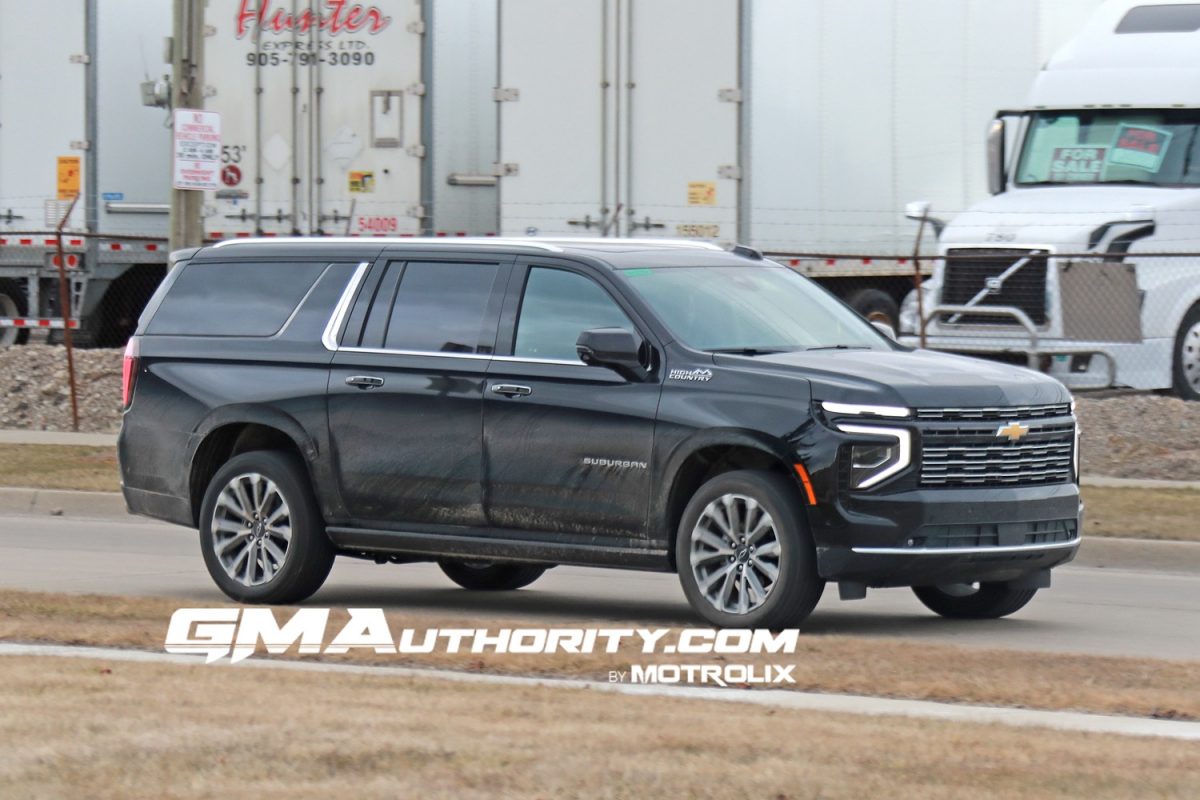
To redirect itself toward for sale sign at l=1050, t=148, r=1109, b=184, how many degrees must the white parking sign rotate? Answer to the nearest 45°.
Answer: approximately 90° to its left

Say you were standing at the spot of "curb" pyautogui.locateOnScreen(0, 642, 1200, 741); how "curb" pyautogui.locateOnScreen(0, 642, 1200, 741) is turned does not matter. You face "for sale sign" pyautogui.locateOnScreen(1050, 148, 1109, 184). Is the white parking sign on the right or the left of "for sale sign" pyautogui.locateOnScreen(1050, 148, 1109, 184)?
left

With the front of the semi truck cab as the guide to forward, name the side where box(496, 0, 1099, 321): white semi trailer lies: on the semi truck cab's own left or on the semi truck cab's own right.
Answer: on the semi truck cab's own right

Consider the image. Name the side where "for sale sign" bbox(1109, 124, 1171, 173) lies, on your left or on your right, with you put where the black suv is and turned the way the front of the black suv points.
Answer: on your left

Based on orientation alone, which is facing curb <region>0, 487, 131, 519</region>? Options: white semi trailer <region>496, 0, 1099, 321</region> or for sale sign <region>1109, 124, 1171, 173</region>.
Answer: the for sale sign

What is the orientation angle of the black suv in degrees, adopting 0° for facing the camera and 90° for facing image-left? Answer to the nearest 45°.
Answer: approximately 315°

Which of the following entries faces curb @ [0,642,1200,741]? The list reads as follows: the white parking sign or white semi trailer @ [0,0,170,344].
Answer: the white parking sign

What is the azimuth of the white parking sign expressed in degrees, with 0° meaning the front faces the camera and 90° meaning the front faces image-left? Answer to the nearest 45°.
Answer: approximately 0°
